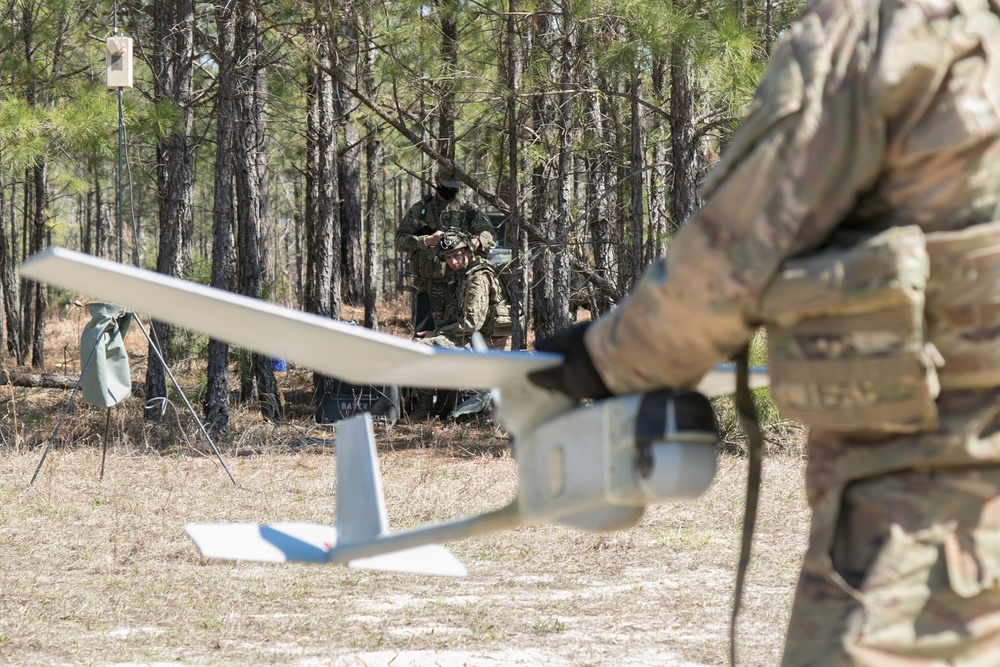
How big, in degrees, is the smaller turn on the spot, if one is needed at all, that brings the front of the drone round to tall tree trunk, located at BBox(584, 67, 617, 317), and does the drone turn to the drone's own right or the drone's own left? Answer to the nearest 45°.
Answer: approximately 135° to the drone's own left

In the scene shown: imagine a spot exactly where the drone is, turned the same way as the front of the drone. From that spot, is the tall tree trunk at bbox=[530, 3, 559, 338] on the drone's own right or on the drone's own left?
on the drone's own left

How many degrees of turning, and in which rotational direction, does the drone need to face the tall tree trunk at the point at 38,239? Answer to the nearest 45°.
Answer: approximately 135° to its left

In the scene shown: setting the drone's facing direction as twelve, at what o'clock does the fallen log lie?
The fallen log is roughly at 7 o'clock from the drone.

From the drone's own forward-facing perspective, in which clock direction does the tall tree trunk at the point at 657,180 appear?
The tall tree trunk is roughly at 8 o'clock from the drone.

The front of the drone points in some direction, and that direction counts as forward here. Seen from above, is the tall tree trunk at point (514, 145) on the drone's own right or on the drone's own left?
on the drone's own left

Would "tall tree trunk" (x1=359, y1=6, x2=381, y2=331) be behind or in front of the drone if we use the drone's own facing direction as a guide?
behind
